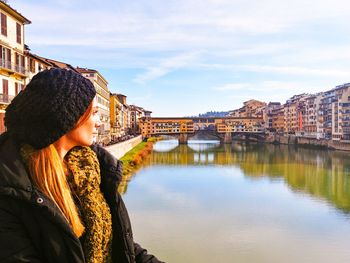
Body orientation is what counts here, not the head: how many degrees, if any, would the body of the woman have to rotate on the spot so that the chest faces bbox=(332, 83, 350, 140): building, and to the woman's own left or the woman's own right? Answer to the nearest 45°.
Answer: approximately 90° to the woman's own left

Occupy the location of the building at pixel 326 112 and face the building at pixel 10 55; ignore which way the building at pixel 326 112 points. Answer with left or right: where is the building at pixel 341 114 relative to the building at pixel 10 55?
left

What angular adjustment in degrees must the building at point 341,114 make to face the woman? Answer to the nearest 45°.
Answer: approximately 45° to its left

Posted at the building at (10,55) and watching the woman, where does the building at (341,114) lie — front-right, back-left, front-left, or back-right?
back-left

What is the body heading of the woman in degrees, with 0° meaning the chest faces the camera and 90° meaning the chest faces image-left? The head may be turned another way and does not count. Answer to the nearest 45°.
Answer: approximately 315°

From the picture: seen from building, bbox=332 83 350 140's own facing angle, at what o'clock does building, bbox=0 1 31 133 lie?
building, bbox=0 1 31 133 is roughly at 11 o'clock from building, bbox=332 83 350 140.

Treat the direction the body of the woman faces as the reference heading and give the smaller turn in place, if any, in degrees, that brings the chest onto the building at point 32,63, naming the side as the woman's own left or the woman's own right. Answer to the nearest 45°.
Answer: approximately 135° to the woman's own left
